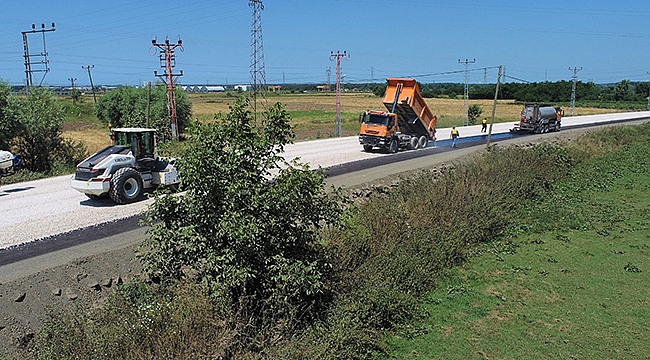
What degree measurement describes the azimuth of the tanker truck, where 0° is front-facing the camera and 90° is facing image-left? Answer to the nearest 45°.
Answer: approximately 225°

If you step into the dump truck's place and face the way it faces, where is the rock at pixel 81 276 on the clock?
The rock is roughly at 11 o'clock from the dump truck.

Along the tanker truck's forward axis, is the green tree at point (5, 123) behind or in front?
behind

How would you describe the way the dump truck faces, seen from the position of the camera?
facing the viewer and to the left of the viewer

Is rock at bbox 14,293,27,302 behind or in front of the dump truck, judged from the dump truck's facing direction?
in front

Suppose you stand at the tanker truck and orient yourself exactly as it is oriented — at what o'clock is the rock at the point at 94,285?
The rock is roughly at 5 o'clock from the tanker truck.

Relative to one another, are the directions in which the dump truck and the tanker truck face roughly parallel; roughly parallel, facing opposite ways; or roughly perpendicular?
roughly parallel, facing opposite ways

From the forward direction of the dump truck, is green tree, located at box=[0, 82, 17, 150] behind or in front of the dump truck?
in front

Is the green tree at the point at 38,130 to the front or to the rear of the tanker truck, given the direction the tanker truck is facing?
to the rear

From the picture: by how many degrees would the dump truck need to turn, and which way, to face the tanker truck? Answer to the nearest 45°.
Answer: approximately 180°

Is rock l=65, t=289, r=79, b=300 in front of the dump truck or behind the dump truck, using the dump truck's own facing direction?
in front

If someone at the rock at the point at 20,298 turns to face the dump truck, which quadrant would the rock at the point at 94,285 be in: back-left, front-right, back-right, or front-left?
front-right

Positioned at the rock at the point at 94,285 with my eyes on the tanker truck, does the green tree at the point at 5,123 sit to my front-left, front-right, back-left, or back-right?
front-left

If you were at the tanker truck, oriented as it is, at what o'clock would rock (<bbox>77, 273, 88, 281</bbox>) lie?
The rock is roughly at 5 o'clock from the tanker truck.

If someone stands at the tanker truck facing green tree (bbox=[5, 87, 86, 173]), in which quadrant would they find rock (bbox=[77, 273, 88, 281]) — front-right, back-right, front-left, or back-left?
front-left

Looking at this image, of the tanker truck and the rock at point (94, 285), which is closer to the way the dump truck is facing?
the rock
